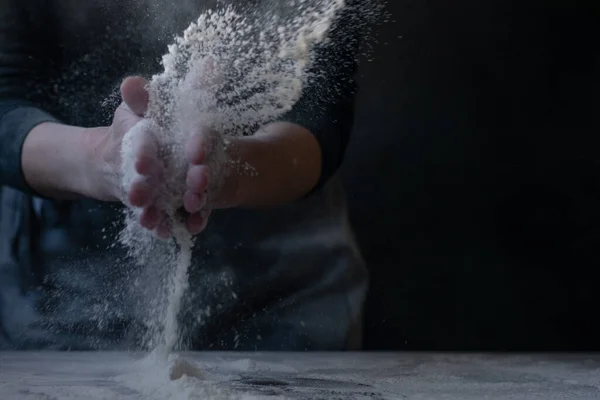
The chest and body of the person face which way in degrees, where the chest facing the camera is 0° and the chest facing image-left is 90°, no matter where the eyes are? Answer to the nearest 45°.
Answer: approximately 0°
